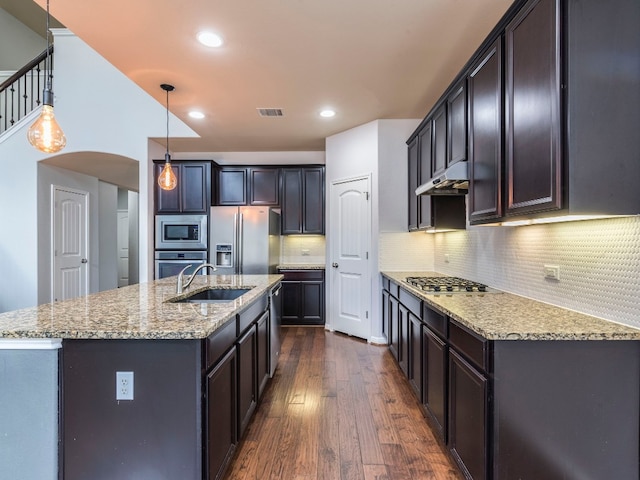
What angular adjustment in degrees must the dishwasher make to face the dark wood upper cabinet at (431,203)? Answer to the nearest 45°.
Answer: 0° — it already faces it

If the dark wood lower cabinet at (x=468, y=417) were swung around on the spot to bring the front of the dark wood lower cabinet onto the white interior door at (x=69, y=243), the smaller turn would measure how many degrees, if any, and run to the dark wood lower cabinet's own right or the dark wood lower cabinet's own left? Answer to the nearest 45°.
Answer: approximately 45° to the dark wood lower cabinet's own right

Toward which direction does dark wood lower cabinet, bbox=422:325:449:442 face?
to the viewer's left

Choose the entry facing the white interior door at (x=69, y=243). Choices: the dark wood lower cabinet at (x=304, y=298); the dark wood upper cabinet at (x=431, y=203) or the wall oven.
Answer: the dark wood upper cabinet

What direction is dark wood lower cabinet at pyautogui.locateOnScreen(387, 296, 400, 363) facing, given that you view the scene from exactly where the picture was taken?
facing to the left of the viewer

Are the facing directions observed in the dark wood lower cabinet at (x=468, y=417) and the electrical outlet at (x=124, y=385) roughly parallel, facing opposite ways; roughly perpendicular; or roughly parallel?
roughly perpendicular

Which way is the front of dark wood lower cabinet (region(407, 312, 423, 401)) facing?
to the viewer's left

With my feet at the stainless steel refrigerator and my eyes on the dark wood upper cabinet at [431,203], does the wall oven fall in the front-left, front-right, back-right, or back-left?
back-right

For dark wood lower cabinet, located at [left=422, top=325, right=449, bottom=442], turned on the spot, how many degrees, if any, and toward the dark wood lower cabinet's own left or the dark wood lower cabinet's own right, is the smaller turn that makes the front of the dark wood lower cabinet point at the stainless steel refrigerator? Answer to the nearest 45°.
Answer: approximately 45° to the dark wood lower cabinet's own right
